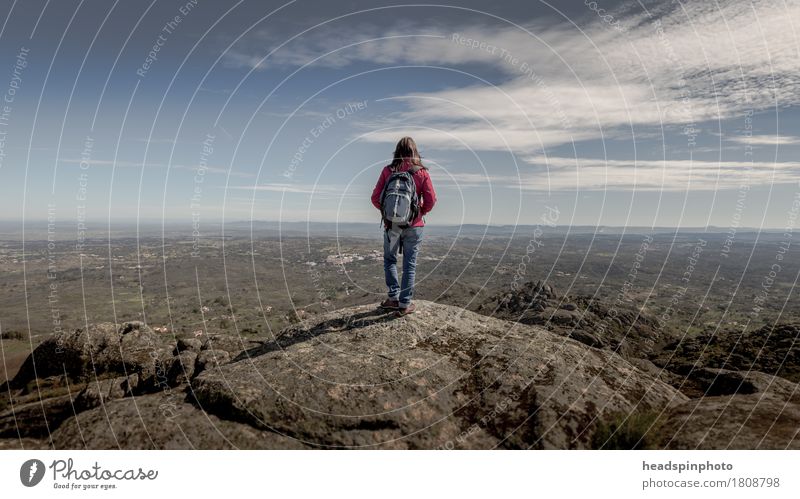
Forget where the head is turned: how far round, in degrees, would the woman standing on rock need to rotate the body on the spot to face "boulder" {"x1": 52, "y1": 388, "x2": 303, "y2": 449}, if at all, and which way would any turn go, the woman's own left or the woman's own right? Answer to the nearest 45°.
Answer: approximately 135° to the woman's own left

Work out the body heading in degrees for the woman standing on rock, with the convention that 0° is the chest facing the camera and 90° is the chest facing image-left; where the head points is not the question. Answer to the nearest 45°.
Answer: approximately 180°

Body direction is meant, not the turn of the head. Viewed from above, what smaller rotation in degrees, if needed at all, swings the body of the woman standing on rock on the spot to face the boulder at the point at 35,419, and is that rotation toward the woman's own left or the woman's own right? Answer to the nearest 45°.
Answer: approximately 90° to the woman's own left

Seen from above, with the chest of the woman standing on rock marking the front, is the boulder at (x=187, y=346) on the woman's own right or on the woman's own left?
on the woman's own left

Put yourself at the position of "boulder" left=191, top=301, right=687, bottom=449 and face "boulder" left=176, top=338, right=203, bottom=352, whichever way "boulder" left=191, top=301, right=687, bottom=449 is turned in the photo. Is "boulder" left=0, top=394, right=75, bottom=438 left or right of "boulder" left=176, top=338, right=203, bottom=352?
left

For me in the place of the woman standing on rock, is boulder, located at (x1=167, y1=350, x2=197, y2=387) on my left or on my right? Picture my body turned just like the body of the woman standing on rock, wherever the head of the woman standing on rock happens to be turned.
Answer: on my left

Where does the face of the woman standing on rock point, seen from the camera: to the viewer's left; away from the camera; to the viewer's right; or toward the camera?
away from the camera

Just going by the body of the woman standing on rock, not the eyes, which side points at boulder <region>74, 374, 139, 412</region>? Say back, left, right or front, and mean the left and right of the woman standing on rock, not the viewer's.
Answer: left

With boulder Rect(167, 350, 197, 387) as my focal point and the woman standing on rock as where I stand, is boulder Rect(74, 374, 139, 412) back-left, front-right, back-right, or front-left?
front-left

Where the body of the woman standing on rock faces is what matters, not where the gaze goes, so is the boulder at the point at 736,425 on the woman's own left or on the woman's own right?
on the woman's own right
